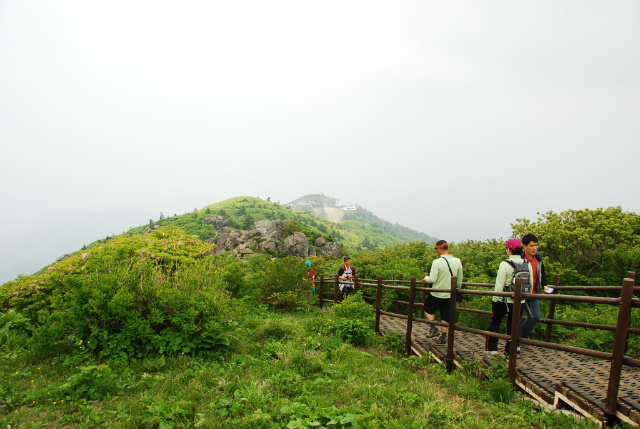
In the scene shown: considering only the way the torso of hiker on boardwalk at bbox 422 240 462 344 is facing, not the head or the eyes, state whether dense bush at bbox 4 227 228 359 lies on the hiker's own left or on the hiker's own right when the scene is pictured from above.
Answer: on the hiker's own left

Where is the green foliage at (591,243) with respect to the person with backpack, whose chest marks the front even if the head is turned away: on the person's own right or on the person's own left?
on the person's own right

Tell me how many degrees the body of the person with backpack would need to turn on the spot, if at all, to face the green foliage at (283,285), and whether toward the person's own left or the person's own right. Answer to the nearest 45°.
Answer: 0° — they already face it

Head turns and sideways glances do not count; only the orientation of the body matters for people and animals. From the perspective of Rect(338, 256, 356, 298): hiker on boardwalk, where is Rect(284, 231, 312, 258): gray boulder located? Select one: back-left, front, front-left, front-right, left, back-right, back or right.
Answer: back

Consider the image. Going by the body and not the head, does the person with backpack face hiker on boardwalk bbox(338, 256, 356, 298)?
yes

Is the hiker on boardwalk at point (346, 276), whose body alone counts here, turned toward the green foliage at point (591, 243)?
no

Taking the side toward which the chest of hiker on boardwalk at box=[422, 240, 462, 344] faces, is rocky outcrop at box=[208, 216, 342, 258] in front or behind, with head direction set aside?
in front

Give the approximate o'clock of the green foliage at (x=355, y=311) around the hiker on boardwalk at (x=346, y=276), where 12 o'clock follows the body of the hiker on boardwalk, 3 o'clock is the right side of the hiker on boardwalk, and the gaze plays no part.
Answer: The green foliage is roughly at 12 o'clock from the hiker on boardwalk.

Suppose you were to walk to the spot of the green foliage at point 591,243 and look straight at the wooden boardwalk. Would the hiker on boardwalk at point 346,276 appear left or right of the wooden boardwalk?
right

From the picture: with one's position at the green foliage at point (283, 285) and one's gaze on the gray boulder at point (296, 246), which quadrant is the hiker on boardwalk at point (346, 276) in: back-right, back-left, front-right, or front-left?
front-right

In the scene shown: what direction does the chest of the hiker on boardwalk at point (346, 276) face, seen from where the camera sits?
toward the camera

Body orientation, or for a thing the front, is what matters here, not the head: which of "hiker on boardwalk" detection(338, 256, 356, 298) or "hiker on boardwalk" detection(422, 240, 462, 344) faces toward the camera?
"hiker on boardwalk" detection(338, 256, 356, 298)

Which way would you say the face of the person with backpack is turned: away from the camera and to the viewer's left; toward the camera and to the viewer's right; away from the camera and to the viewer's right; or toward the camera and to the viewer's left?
away from the camera and to the viewer's left

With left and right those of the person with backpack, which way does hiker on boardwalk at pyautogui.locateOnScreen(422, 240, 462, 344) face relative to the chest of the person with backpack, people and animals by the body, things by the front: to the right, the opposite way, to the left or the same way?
the same way

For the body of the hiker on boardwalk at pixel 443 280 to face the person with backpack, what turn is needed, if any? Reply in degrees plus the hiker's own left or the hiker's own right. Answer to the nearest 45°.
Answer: approximately 180°

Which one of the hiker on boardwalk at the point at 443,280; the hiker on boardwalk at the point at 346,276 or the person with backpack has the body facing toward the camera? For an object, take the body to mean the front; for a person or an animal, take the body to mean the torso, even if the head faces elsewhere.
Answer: the hiker on boardwalk at the point at 346,276

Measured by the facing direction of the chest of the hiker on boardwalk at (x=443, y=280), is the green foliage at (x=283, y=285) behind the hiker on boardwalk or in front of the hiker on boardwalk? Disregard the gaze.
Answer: in front

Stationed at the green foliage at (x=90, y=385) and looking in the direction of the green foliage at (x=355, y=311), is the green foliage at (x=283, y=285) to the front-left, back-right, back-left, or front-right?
front-left

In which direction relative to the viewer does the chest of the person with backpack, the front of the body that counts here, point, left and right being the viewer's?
facing away from the viewer and to the left of the viewer
